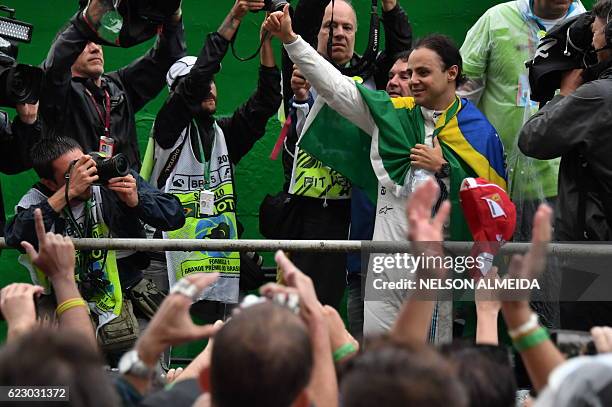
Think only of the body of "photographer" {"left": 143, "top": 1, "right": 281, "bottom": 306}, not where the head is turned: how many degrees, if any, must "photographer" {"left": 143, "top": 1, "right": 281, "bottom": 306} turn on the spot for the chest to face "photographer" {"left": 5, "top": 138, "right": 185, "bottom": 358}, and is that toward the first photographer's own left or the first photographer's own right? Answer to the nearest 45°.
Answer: approximately 90° to the first photographer's own right

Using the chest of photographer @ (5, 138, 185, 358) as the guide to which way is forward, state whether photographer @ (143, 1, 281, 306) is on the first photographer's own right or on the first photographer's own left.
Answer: on the first photographer's own left

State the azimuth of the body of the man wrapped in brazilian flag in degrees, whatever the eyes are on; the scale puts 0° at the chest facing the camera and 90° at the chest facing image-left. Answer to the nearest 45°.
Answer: approximately 45°
